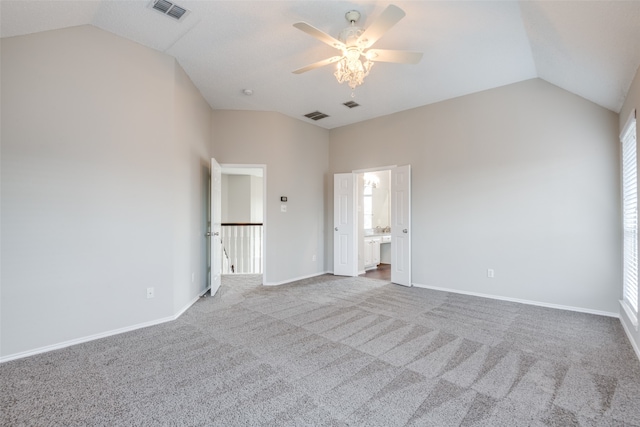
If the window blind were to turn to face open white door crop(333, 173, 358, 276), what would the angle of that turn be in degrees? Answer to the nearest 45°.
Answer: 0° — it already faces it

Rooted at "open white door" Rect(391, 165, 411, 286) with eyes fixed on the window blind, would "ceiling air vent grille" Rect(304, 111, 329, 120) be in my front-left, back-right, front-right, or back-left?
back-right

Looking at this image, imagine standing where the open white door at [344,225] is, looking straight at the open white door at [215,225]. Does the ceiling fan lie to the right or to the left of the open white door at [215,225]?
left

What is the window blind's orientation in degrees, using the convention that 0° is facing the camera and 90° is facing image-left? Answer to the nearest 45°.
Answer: approximately 90°

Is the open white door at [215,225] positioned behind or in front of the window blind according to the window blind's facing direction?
in front
